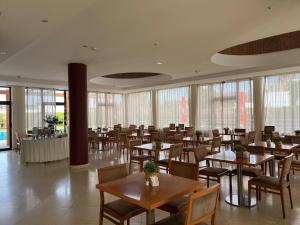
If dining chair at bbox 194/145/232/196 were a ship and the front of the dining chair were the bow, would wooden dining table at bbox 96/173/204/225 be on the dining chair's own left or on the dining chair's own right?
on the dining chair's own right

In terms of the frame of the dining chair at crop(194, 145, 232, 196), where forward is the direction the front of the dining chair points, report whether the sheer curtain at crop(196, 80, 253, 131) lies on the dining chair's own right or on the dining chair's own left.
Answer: on the dining chair's own left

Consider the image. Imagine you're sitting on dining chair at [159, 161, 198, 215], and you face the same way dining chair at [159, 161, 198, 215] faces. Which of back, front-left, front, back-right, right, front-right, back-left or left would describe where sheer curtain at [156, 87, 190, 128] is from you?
back-right

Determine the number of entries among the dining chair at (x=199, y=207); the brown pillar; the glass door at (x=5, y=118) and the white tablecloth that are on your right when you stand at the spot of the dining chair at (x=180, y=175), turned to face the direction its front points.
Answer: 3

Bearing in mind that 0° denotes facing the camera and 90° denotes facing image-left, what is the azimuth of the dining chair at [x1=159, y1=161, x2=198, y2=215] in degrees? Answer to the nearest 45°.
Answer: approximately 45°

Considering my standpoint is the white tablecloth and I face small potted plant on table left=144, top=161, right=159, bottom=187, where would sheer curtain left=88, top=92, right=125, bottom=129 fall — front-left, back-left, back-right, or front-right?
back-left
